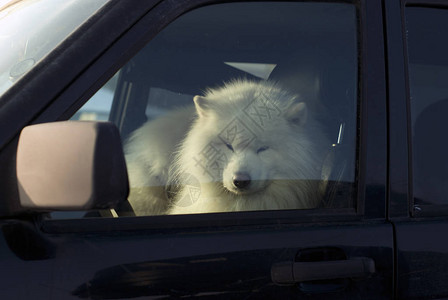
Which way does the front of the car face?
to the viewer's left
